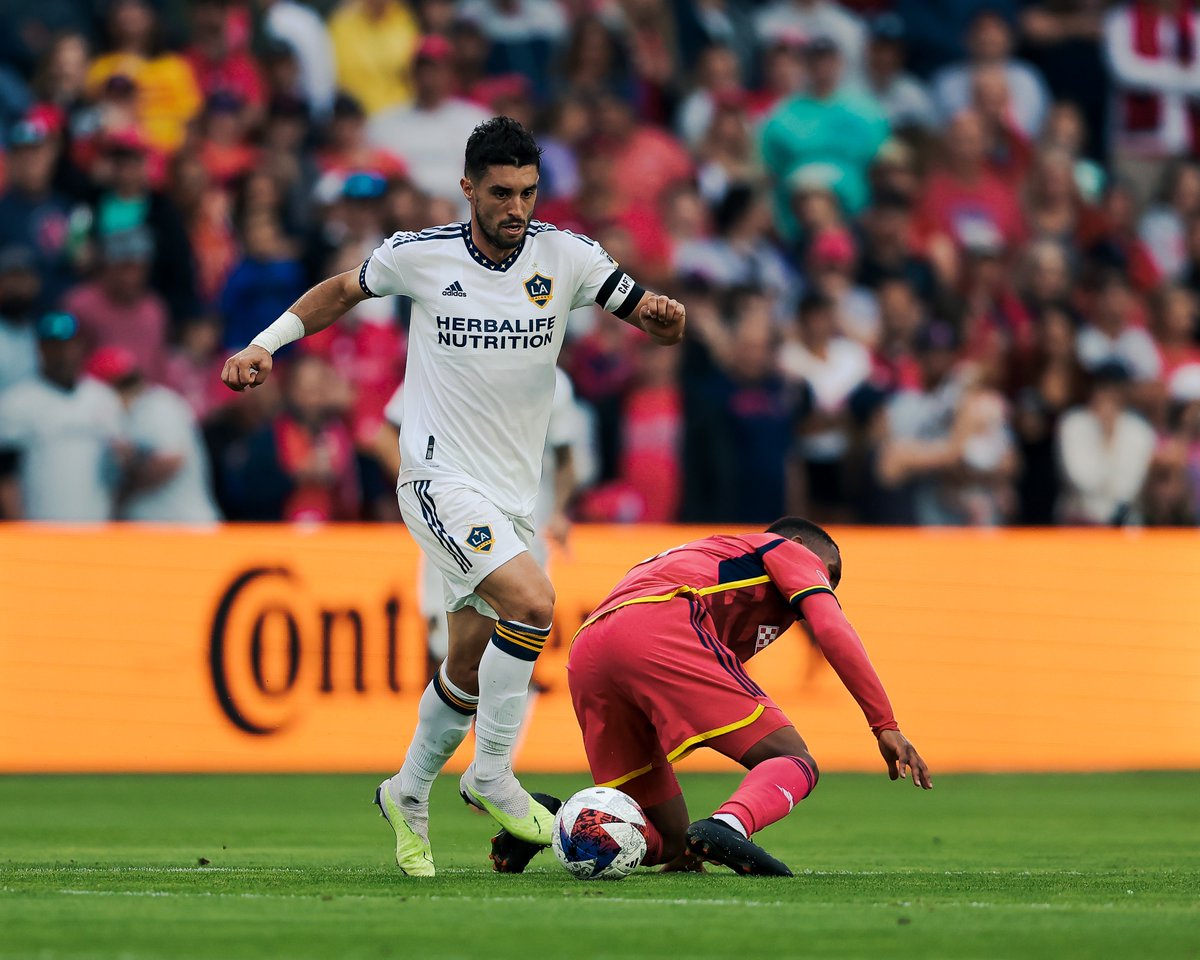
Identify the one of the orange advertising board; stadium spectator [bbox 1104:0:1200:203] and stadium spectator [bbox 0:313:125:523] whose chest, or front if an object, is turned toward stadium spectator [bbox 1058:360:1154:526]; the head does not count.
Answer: stadium spectator [bbox 1104:0:1200:203]

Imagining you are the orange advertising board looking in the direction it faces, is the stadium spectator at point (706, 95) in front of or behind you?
behind

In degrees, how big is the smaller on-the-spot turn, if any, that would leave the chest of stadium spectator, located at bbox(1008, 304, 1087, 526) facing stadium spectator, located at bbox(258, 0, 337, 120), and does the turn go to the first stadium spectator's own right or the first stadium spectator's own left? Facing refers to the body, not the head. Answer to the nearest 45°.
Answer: approximately 90° to the first stadium spectator's own right

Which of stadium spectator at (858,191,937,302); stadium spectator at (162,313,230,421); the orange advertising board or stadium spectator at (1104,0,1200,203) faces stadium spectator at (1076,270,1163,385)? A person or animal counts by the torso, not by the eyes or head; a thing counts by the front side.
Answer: stadium spectator at (1104,0,1200,203)

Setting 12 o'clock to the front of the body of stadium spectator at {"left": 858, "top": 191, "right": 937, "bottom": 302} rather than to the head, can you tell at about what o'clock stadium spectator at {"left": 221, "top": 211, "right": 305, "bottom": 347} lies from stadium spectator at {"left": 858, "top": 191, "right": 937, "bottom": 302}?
stadium spectator at {"left": 221, "top": 211, "right": 305, "bottom": 347} is roughly at 2 o'clock from stadium spectator at {"left": 858, "top": 191, "right": 937, "bottom": 302}.

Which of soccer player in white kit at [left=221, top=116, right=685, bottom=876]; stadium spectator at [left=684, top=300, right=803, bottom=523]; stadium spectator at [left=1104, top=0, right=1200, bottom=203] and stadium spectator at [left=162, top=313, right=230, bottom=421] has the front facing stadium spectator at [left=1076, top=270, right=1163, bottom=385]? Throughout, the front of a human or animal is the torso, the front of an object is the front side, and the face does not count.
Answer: stadium spectator at [left=1104, top=0, right=1200, bottom=203]

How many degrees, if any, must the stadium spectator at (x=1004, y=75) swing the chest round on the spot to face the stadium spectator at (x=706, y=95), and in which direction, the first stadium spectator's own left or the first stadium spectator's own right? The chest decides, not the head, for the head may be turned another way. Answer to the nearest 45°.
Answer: approximately 45° to the first stadium spectator's own right

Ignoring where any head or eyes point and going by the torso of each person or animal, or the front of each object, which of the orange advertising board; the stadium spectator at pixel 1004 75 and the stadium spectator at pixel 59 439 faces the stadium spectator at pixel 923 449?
the stadium spectator at pixel 1004 75

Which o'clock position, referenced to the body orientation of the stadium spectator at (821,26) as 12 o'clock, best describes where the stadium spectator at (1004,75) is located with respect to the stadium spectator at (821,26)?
the stadium spectator at (1004,75) is roughly at 9 o'clock from the stadium spectator at (821,26).
